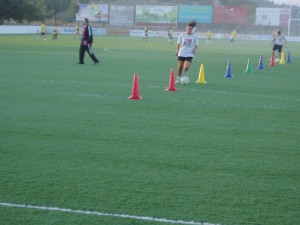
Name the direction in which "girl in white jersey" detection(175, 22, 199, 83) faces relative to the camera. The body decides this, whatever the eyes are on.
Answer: toward the camera
